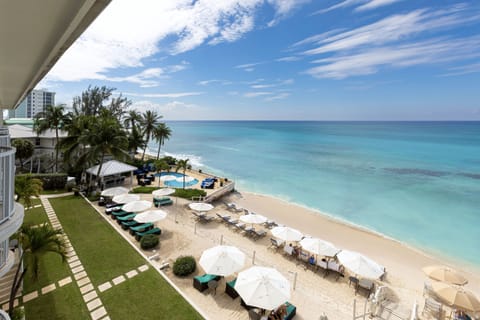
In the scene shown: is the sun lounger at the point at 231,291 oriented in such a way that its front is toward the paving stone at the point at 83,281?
no

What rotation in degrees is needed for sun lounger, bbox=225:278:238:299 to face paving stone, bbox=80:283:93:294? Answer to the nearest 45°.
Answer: approximately 135° to its left

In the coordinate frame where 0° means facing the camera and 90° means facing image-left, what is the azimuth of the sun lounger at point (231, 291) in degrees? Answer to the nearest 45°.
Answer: approximately 225°

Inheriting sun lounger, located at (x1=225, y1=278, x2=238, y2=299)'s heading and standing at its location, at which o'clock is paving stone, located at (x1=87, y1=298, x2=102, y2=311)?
The paving stone is roughly at 7 o'clock from the sun lounger.

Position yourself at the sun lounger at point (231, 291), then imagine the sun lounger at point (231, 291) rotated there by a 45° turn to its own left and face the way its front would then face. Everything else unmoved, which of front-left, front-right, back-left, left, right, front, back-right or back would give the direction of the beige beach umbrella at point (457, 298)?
right

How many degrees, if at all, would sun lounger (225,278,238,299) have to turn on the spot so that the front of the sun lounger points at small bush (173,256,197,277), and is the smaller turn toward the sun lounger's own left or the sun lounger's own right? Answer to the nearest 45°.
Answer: approximately 90° to the sun lounger's own left

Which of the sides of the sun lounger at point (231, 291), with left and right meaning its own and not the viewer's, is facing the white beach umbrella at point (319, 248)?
front

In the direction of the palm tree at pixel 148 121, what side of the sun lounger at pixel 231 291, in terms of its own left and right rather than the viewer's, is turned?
left

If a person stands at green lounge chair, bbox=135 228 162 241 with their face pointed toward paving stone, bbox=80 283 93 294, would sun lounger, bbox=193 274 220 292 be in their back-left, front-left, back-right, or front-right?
front-left

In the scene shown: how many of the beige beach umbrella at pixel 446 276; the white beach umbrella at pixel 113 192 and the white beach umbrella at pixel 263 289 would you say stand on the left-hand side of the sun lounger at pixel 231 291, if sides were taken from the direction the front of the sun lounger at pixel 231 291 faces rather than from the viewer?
1

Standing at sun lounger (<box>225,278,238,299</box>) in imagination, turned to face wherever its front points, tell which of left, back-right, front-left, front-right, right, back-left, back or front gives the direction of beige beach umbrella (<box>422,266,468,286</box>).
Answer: front-right

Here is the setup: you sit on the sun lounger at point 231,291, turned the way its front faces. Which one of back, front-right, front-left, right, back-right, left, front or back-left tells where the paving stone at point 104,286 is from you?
back-left

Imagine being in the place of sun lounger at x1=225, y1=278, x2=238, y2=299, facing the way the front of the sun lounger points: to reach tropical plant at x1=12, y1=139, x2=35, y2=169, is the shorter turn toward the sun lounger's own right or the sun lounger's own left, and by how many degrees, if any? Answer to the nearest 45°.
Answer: approximately 90° to the sun lounger's own left

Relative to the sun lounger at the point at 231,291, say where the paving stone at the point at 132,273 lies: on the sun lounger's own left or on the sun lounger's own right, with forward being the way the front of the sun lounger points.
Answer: on the sun lounger's own left

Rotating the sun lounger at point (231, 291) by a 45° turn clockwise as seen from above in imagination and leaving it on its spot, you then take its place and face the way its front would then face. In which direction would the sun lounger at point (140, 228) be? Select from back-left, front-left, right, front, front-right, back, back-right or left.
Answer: back-left

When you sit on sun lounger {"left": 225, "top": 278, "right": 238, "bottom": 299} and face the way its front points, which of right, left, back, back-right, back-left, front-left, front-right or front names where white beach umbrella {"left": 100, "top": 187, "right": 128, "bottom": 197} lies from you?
left
